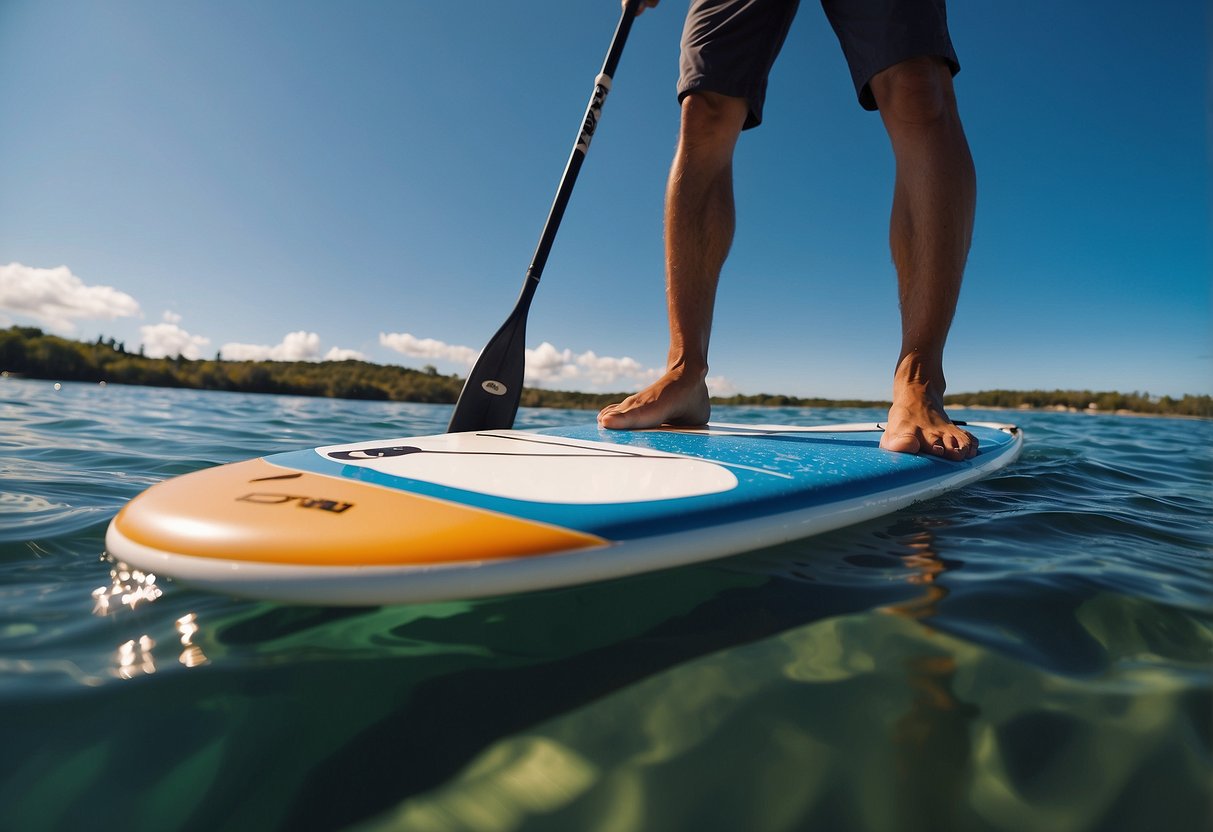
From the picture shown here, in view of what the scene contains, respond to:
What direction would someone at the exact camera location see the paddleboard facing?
facing the viewer and to the left of the viewer
